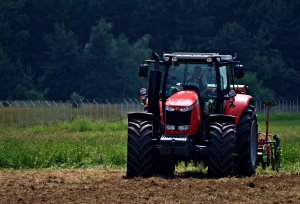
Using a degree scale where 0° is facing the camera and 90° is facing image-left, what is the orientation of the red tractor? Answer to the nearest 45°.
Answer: approximately 0°
